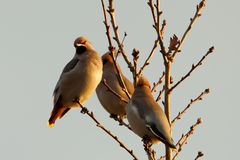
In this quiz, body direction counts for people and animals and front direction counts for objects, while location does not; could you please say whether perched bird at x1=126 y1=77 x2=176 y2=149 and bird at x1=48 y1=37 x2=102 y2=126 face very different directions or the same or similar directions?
very different directions

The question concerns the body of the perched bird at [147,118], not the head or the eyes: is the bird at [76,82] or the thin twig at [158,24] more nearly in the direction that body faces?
the bird

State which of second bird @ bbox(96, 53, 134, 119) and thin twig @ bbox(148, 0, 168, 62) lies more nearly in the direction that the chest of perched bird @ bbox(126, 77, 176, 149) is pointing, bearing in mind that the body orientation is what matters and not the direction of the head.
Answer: the second bird

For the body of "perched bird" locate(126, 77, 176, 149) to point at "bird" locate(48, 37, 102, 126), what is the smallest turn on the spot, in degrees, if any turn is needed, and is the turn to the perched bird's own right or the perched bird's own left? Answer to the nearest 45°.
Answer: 0° — it already faces it

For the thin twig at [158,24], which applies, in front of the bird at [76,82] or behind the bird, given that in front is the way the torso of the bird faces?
in front

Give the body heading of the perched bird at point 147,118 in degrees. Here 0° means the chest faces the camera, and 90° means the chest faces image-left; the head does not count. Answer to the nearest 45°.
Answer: approximately 135°

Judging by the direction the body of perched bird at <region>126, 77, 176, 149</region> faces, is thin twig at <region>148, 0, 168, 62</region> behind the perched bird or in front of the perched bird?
behind

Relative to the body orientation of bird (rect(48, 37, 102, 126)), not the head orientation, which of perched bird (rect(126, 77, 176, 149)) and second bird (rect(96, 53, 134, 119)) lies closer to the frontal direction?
the perched bird

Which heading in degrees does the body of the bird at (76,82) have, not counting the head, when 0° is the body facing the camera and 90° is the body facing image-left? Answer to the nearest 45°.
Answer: approximately 315°

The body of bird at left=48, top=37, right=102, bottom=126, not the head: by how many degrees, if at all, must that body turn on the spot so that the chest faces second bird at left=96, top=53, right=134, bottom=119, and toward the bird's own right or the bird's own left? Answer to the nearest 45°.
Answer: approximately 90° to the bird's own left
